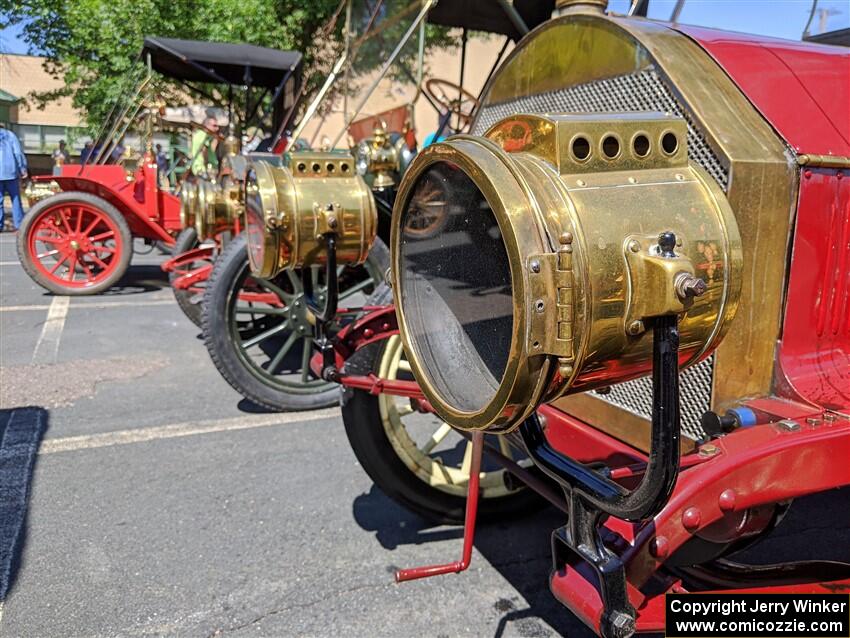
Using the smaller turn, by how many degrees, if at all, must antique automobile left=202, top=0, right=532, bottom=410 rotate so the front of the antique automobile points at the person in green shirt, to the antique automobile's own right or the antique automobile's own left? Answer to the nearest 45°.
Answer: approximately 90° to the antique automobile's own right

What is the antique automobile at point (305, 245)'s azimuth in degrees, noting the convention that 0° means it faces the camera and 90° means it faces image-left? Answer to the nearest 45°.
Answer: approximately 90°

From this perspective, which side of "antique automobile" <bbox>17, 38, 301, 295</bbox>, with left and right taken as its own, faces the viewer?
left

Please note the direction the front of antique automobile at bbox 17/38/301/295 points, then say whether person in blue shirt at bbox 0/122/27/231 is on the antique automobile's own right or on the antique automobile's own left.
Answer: on the antique automobile's own right

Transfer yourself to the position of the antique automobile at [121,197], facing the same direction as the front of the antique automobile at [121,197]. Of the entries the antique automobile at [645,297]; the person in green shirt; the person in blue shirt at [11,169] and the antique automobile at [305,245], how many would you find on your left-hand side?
2

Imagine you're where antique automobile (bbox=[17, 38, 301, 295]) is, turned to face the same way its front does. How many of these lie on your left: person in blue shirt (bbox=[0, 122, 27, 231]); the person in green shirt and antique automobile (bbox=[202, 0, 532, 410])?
1

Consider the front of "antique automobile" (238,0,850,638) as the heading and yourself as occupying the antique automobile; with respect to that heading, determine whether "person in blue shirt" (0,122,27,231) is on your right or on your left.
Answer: on your right

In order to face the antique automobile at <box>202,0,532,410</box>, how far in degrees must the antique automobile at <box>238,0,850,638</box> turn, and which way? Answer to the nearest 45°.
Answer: approximately 90° to its right

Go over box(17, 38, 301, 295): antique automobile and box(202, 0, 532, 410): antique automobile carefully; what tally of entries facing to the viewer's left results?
2

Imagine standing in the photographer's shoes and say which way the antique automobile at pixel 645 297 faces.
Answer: facing the viewer and to the left of the viewer

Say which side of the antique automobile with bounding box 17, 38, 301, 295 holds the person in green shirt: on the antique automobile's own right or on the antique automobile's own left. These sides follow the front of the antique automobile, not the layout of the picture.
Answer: on the antique automobile's own right
